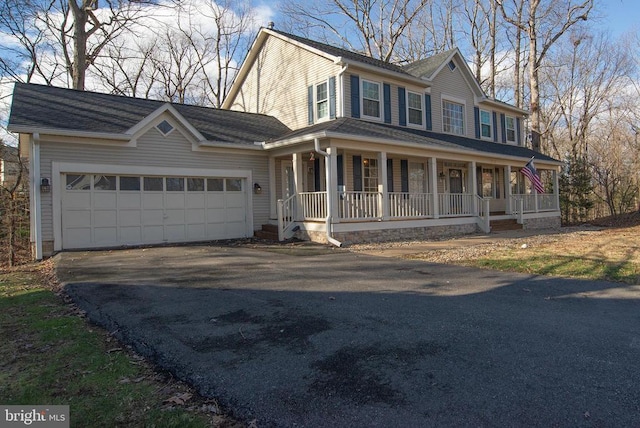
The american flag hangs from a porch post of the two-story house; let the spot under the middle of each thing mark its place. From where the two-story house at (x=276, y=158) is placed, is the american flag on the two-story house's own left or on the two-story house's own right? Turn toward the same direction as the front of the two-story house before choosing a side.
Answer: on the two-story house's own left
